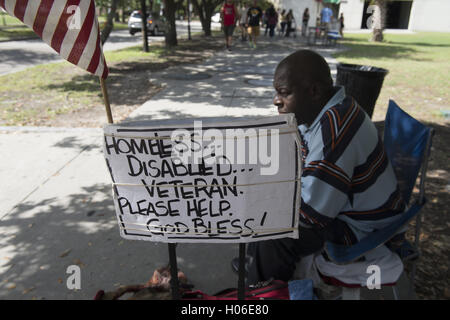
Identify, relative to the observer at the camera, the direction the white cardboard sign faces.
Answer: facing the viewer

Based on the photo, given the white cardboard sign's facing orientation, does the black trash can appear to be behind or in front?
behind

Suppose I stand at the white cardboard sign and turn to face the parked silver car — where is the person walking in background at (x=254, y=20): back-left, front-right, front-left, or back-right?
front-right

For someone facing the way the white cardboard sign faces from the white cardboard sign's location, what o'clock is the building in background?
The building in background is roughly at 7 o'clock from the white cardboard sign.

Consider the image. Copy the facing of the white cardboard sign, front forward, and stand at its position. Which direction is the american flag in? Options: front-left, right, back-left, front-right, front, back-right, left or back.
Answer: back-right

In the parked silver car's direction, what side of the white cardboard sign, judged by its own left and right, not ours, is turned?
back

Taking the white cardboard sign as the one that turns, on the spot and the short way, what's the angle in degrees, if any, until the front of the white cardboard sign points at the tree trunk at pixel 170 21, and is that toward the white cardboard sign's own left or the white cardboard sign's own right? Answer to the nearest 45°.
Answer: approximately 180°

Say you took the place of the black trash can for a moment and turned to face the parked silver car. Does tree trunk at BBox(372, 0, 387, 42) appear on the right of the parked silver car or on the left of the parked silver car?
right

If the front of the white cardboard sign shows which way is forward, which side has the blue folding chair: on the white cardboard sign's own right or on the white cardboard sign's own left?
on the white cardboard sign's own left

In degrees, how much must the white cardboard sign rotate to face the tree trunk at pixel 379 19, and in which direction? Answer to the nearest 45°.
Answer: approximately 135° to its left

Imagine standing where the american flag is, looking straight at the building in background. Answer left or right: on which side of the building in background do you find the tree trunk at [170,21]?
left

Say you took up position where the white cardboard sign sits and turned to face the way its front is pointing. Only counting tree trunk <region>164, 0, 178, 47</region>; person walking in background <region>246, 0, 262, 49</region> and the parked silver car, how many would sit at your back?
3

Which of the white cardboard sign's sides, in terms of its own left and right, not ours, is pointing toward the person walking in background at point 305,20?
back

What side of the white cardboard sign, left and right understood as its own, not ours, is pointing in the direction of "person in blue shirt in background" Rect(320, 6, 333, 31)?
back
